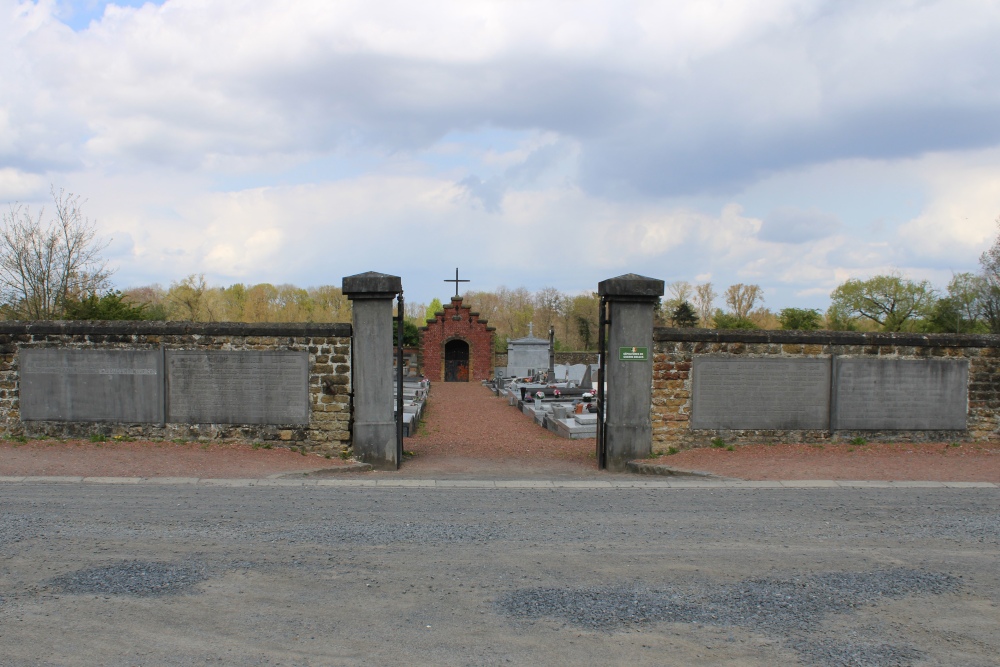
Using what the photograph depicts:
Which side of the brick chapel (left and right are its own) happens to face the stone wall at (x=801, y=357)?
front

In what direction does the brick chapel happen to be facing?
toward the camera

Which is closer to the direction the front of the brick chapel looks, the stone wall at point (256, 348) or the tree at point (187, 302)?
the stone wall

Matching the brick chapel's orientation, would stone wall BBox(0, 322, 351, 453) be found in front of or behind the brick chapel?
in front

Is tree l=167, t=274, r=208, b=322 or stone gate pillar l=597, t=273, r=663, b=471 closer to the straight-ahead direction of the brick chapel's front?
the stone gate pillar

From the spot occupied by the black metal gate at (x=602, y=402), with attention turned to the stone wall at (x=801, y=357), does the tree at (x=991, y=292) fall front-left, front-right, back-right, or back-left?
front-left

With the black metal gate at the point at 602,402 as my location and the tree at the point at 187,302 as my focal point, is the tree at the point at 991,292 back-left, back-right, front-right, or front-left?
front-right

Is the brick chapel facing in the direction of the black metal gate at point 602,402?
yes

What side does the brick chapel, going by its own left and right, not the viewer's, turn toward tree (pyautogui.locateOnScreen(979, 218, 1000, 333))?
left

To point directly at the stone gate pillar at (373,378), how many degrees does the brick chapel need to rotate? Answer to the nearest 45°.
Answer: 0° — it already faces it
